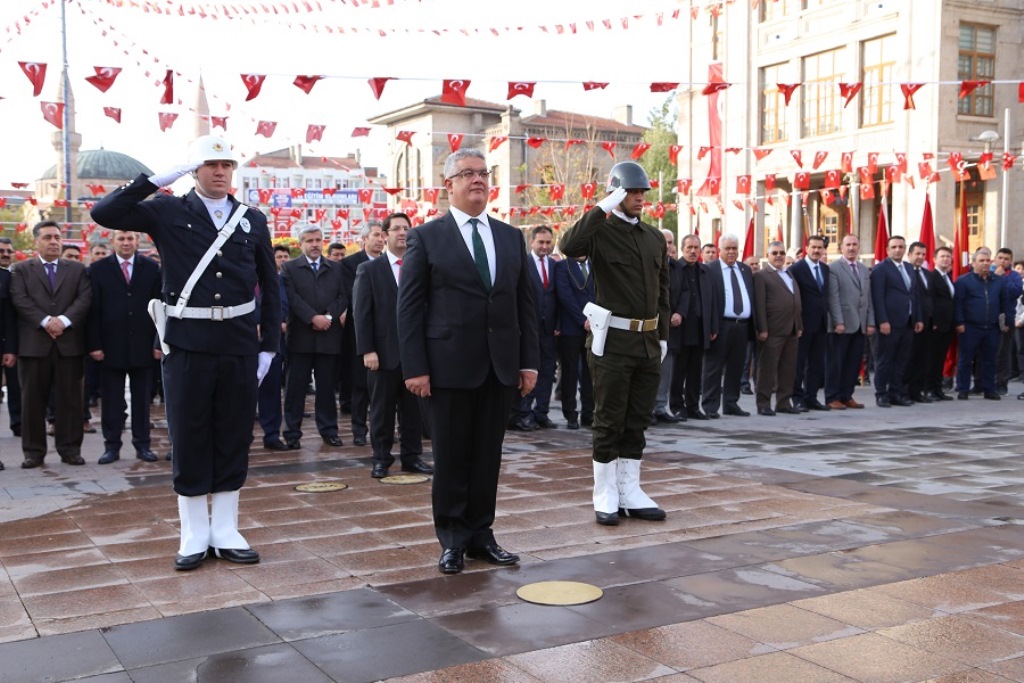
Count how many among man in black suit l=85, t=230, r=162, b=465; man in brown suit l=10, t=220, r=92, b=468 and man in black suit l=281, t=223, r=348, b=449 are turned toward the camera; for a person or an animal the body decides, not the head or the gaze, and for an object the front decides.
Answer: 3

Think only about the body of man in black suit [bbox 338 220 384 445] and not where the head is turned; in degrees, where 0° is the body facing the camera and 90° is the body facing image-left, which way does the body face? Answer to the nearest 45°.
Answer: approximately 315°

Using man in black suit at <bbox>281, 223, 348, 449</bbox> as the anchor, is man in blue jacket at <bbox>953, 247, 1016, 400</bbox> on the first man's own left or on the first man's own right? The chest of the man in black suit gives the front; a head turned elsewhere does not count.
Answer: on the first man's own left

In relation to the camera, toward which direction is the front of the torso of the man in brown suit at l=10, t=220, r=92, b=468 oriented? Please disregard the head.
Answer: toward the camera

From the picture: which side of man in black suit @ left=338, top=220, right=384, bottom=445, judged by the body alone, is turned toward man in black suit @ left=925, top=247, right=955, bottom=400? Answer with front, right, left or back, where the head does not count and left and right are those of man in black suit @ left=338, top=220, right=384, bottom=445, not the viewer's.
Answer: left

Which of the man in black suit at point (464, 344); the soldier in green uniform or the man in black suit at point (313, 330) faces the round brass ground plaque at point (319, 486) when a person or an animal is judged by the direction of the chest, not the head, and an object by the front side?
the man in black suit at point (313, 330)

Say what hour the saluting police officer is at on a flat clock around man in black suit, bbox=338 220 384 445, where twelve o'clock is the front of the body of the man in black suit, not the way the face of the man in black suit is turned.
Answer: The saluting police officer is roughly at 2 o'clock from the man in black suit.

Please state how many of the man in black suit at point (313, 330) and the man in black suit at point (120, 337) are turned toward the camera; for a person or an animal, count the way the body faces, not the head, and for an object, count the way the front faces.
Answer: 2

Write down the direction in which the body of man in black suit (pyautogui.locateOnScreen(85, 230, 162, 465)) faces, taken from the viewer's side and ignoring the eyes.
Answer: toward the camera

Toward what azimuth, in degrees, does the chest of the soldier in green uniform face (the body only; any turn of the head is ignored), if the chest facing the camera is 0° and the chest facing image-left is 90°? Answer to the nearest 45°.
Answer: approximately 315°

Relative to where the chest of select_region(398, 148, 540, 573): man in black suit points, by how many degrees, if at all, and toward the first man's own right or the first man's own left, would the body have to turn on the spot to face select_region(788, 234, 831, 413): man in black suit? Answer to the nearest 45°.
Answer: approximately 90° to the first man's own left

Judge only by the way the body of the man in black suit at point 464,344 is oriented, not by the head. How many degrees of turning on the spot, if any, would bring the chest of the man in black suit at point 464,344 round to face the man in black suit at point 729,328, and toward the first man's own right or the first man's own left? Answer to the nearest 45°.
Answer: approximately 90° to the first man's own left

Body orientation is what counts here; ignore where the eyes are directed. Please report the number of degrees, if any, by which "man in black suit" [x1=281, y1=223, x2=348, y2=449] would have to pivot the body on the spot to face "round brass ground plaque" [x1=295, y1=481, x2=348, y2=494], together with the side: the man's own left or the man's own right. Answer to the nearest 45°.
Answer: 0° — they already face it
